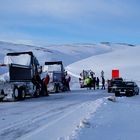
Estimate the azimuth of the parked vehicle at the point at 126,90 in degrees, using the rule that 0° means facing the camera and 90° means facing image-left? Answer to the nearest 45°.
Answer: approximately 45°

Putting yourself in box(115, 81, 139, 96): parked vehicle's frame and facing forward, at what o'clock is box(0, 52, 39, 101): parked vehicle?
box(0, 52, 39, 101): parked vehicle is roughly at 12 o'clock from box(115, 81, 139, 96): parked vehicle.
